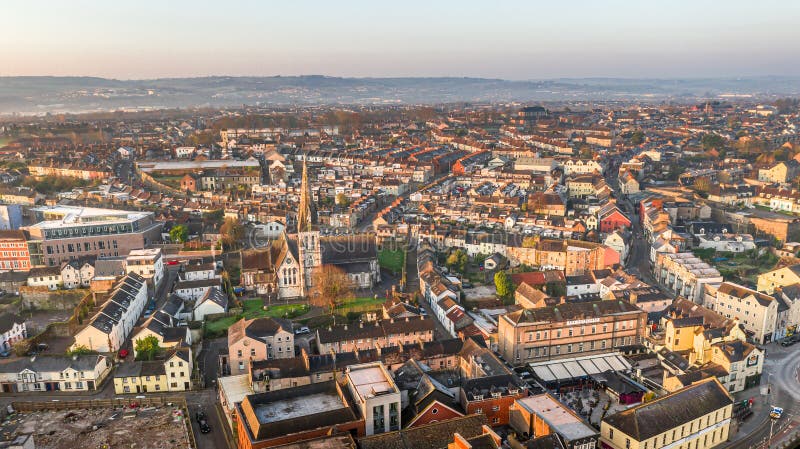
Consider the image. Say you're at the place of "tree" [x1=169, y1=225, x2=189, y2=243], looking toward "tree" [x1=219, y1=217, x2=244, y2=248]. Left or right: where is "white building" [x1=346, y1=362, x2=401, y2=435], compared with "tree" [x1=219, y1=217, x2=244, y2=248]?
right

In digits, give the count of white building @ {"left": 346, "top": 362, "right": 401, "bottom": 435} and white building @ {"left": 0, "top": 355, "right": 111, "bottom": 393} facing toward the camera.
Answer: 2

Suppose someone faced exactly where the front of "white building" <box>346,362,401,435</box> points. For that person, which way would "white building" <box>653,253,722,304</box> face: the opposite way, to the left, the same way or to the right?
to the right

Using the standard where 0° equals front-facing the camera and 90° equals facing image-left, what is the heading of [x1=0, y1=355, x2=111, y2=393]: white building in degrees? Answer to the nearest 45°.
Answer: approximately 0°

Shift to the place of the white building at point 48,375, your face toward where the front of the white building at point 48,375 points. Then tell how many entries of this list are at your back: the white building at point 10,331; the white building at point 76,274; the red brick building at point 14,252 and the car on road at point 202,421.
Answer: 3

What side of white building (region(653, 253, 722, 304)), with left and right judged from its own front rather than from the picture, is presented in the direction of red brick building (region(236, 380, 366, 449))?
front

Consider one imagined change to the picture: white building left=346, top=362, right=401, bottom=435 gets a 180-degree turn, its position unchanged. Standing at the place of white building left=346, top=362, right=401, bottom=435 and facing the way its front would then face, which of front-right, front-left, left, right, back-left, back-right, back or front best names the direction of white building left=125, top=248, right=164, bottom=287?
front-left

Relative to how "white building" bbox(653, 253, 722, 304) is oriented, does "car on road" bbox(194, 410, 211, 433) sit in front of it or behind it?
in front

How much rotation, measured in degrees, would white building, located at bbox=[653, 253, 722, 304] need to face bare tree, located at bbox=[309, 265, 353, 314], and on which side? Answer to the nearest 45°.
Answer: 0° — it already faces it

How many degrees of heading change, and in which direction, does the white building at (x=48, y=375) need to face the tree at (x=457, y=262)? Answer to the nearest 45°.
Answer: approximately 90° to its left

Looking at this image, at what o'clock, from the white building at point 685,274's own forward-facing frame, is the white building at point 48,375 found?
the white building at point 48,375 is roughly at 12 o'clock from the white building at point 685,274.

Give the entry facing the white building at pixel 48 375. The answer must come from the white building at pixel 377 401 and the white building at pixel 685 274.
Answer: the white building at pixel 685 274

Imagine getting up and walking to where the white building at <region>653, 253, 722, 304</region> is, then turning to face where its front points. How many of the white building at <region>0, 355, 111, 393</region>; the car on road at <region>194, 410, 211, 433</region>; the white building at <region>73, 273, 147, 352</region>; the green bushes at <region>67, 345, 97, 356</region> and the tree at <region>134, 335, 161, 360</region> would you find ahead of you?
5

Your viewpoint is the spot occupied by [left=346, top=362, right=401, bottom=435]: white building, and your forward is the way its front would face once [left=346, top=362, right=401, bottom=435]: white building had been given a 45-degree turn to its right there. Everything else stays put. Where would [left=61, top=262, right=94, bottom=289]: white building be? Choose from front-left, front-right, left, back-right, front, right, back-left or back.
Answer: right

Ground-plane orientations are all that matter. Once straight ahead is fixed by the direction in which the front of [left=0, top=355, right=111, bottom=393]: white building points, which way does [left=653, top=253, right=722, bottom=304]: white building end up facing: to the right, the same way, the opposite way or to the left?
to the right

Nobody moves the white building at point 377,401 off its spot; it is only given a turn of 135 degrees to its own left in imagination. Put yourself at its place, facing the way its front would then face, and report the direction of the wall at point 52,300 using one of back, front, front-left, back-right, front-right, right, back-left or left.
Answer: left
